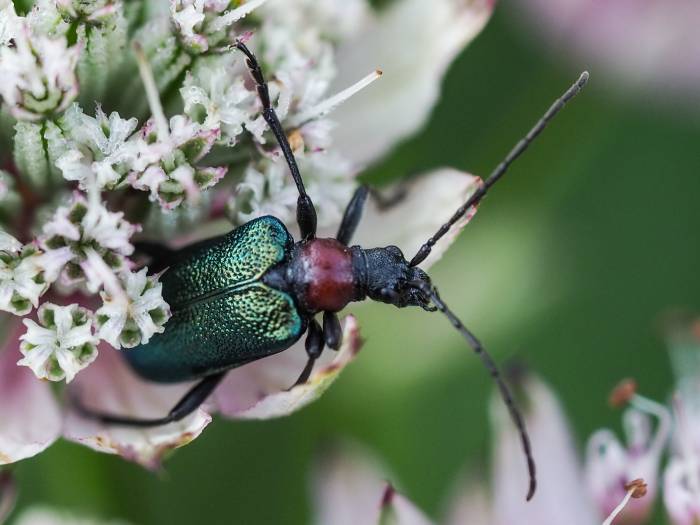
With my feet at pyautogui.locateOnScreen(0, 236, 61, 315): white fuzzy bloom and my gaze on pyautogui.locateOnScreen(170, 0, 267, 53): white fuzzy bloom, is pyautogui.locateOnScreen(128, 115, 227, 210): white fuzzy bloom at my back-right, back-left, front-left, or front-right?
front-right

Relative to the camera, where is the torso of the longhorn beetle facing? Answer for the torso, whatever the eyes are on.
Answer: to the viewer's right
